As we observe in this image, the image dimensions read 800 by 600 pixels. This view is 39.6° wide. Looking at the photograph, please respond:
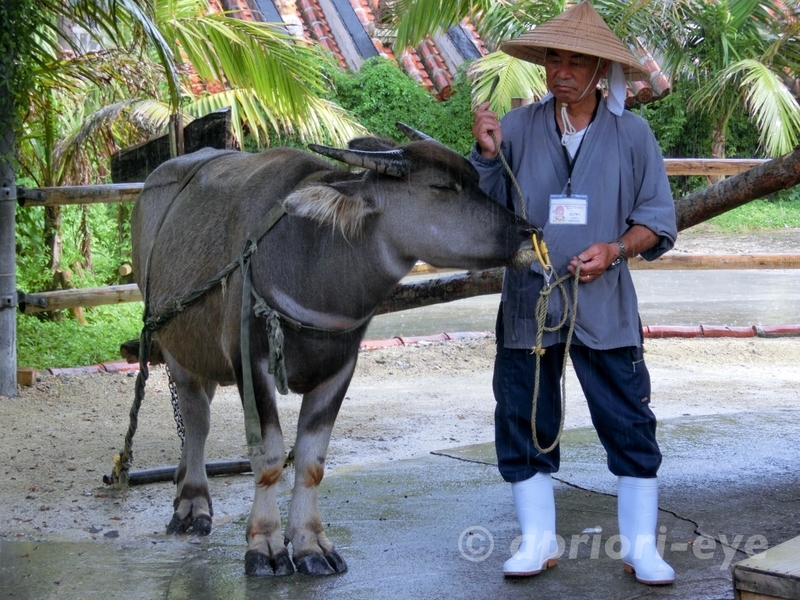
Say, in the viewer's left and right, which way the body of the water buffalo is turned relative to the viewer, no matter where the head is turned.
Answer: facing the viewer and to the right of the viewer

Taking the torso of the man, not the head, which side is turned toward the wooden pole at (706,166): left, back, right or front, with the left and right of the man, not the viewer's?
back

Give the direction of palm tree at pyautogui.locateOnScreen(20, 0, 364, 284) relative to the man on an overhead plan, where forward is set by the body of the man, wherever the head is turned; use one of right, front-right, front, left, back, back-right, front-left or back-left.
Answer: back-right

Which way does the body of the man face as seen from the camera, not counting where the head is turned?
toward the camera

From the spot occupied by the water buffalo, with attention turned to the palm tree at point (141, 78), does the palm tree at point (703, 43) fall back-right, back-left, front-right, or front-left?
front-right

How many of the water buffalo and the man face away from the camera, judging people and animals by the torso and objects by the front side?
0

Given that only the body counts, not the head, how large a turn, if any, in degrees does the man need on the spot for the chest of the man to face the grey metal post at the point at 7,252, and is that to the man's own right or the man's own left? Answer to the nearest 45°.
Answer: approximately 135° to the man's own right

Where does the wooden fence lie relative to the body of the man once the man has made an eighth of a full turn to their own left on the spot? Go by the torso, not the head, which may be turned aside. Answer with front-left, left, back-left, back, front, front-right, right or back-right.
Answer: back

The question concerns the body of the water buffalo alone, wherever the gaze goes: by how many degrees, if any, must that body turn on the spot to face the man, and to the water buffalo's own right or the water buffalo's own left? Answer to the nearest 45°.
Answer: approximately 45° to the water buffalo's own left
